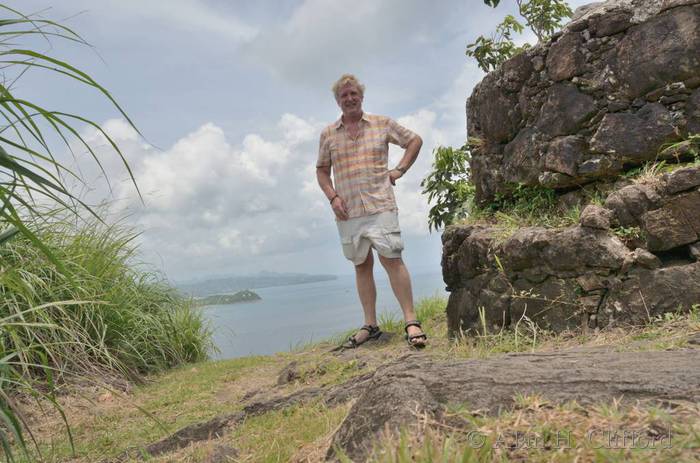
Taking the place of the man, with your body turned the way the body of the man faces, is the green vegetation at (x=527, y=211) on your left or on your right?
on your left

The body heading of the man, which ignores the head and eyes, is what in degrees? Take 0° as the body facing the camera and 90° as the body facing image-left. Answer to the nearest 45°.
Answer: approximately 0°

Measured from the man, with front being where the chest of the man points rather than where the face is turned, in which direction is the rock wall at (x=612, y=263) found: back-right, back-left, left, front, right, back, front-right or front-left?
front-left

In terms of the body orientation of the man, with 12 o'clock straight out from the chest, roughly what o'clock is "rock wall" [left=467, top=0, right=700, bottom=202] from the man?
The rock wall is roughly at 10 o'clock from the man.
